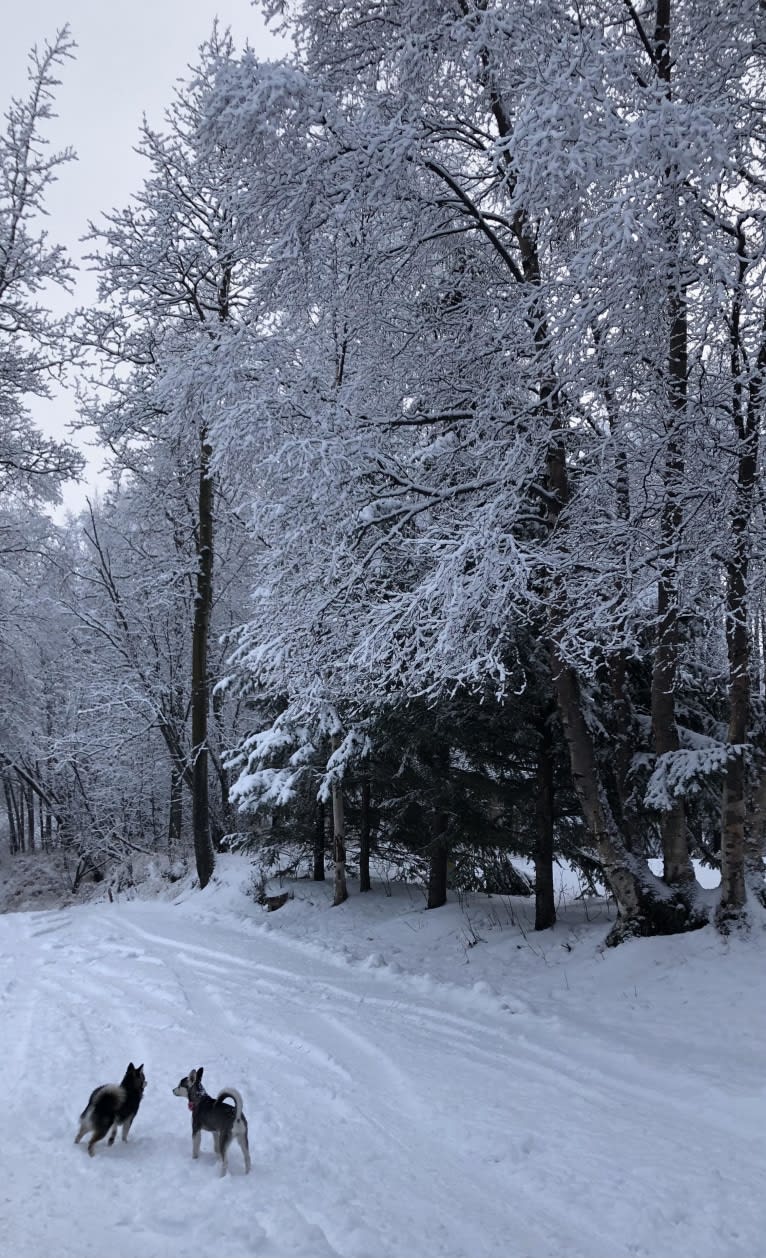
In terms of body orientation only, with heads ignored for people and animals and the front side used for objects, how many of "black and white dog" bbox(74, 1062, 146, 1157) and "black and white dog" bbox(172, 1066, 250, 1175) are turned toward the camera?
0

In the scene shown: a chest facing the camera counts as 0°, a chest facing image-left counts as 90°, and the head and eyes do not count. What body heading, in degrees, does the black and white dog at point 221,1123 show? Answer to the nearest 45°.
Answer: approximately 135°

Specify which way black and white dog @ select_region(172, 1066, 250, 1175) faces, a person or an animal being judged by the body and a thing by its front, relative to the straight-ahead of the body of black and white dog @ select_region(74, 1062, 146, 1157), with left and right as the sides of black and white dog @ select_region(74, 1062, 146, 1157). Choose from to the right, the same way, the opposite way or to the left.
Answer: to the left

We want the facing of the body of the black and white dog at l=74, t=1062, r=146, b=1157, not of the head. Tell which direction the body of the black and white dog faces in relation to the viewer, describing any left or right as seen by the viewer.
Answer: facing away from the viewer and to the right of the viewer
